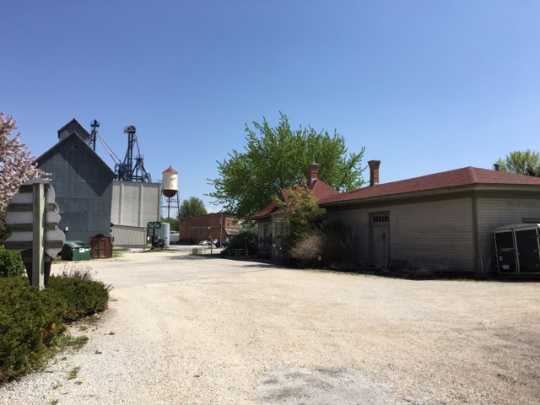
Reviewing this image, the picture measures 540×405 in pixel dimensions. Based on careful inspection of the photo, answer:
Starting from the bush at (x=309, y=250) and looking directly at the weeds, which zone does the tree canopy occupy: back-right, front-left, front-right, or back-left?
back-left

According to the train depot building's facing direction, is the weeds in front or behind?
in front

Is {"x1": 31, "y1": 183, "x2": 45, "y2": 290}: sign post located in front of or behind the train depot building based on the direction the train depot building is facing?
in front

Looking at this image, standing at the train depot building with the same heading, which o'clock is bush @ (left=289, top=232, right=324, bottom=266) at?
The bush is roughly at 2 o'clock from the train depot building.

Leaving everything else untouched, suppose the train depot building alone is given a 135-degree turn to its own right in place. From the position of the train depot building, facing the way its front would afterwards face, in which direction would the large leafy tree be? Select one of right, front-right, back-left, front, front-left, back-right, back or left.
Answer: front-left

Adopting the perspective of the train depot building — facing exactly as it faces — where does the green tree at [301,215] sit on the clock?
The green tree is roughly at 2 o'clock from the train depot building.

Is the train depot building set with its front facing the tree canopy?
no

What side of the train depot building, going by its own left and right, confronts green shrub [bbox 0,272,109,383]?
front

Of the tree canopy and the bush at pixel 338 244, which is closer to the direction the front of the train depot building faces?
the bush

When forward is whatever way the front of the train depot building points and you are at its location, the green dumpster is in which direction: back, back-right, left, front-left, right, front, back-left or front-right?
front-right

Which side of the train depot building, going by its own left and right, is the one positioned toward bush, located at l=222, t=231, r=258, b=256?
right

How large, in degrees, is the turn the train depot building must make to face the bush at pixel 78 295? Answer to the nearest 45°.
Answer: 0° — it already faces it

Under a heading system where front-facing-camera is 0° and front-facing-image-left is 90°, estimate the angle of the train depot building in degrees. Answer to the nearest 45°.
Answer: approximately 45°
